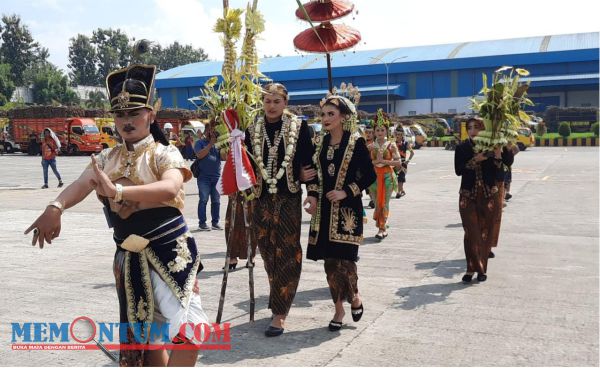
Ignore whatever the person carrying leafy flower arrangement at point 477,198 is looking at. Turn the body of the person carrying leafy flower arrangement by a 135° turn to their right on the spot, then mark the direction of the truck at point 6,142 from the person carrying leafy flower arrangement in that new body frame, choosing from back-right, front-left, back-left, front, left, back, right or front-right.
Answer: front

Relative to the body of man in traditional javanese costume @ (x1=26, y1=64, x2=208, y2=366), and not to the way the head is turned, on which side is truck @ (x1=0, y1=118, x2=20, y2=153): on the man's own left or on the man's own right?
on the man's own right

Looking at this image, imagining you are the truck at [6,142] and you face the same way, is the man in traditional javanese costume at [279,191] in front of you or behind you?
in front

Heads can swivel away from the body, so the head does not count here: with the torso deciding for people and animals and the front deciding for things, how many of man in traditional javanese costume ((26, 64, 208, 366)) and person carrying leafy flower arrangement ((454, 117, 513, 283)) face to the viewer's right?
0

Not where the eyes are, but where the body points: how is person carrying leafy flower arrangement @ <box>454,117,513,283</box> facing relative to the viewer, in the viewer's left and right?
facing the viewer

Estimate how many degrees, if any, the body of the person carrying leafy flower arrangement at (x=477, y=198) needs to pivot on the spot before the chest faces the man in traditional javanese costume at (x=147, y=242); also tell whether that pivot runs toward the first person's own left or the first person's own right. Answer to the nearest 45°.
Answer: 0° — they already face them

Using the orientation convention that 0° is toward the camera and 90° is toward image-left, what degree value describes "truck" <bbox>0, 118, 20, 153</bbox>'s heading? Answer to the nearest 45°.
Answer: approximately 315°

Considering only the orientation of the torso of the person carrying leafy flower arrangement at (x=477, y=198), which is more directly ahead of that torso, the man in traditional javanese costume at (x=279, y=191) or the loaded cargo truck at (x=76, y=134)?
the man in traditional javanese costume

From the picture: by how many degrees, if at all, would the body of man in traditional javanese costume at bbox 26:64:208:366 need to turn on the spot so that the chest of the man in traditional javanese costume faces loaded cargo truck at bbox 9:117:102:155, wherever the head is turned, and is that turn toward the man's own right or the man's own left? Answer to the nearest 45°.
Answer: approximately 135° to the man's own right

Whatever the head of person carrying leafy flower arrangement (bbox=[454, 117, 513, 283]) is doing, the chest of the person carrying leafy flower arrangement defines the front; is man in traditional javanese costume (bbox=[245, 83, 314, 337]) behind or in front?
in front

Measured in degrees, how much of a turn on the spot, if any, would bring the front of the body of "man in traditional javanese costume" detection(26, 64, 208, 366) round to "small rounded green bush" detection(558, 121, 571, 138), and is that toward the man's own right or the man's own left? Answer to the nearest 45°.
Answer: approximately 180°

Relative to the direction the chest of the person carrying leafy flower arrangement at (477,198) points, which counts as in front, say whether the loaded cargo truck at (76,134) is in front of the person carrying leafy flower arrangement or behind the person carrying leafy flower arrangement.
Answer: behind
